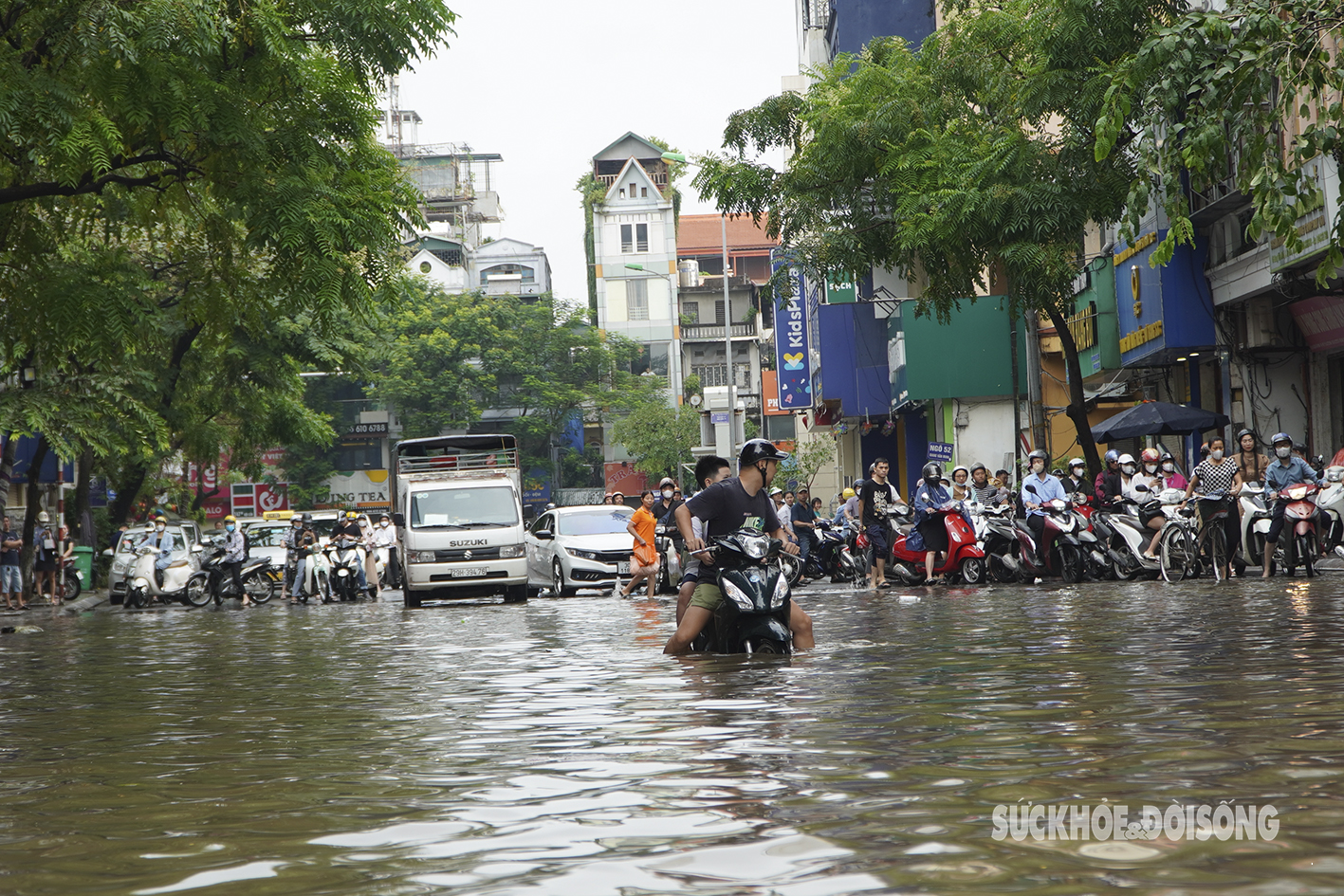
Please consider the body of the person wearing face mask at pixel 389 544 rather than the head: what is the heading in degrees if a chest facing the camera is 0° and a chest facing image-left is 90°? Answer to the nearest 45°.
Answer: approximately 0°

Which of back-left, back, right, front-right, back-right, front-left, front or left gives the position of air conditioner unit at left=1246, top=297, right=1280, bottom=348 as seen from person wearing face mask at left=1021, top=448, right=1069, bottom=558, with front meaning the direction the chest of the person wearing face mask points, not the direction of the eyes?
back-left

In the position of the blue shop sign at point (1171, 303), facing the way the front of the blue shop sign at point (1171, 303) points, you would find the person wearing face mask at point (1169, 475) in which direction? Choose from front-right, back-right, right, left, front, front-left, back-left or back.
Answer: front-left

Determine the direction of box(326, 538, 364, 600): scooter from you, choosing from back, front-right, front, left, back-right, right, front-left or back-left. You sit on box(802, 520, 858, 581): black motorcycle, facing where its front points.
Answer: back-right

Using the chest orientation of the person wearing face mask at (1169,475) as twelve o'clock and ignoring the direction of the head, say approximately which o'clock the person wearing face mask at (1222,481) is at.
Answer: the person wearing face mask at (1222,481) is roughly at 10 o'clock from the person wearing face mask at (1169,475).

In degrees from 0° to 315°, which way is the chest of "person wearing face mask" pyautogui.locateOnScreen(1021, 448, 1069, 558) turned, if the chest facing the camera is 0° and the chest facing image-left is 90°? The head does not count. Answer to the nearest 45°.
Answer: approximately 0°

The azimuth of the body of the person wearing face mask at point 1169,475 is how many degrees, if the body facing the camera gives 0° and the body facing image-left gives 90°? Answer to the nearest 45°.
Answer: approximately 45°

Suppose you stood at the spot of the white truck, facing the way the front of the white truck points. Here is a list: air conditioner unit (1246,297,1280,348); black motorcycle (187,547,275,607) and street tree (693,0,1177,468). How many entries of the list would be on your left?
2

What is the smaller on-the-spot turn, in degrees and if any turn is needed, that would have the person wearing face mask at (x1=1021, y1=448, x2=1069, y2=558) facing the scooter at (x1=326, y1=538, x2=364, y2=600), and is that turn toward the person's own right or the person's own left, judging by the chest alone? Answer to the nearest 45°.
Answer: approximately 135° to the person's own right

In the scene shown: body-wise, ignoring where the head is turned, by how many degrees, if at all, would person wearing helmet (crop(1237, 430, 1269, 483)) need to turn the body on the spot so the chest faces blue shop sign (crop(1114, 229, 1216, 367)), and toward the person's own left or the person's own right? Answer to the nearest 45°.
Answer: approximately 180°
